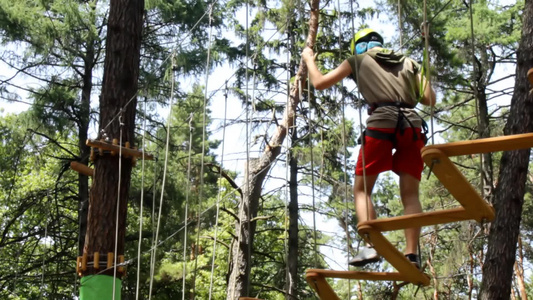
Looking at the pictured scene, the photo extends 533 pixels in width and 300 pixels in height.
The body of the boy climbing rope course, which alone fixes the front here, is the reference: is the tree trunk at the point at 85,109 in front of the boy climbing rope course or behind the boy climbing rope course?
in front

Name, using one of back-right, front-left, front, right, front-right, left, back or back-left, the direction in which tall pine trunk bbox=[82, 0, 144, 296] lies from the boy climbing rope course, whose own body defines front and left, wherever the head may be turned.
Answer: front-left

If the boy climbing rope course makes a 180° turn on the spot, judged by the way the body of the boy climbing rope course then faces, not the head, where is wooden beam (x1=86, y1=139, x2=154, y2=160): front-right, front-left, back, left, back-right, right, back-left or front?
back-right

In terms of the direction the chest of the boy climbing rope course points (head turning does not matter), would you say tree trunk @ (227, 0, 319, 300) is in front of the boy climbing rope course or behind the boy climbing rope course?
in front

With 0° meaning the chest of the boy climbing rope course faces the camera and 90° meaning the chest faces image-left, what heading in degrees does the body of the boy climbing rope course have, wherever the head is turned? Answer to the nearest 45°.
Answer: approximately 180°
